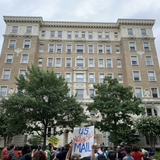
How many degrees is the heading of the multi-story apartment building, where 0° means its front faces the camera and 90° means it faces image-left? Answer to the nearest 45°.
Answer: approximately 0°
